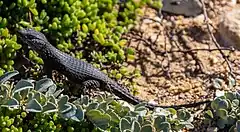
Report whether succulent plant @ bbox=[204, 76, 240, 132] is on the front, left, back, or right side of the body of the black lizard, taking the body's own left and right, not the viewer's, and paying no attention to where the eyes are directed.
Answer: back

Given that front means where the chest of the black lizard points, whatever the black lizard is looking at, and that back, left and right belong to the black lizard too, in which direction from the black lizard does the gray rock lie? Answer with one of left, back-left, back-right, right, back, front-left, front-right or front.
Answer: back-right

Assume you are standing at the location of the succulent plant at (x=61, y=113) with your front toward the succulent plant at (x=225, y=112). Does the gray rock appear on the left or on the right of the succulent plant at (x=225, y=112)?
left

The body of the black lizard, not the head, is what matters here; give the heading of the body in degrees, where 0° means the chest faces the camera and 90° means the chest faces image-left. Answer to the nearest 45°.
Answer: approximately 90°

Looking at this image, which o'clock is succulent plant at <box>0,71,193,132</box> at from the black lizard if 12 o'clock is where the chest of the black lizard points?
The succulent plant is roughly at 9 o'clock from the black lizard.

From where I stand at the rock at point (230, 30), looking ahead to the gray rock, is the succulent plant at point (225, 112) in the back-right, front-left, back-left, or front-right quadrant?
back-left

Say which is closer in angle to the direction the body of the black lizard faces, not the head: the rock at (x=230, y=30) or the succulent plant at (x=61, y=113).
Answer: the succulent plant
